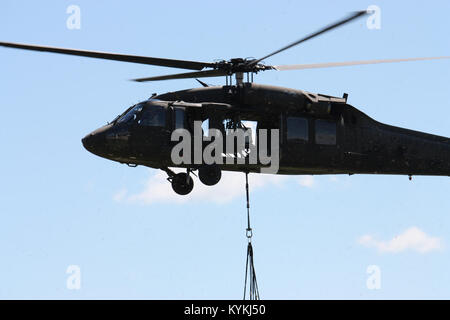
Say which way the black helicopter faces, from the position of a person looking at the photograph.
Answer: facing to the left of the viewer
